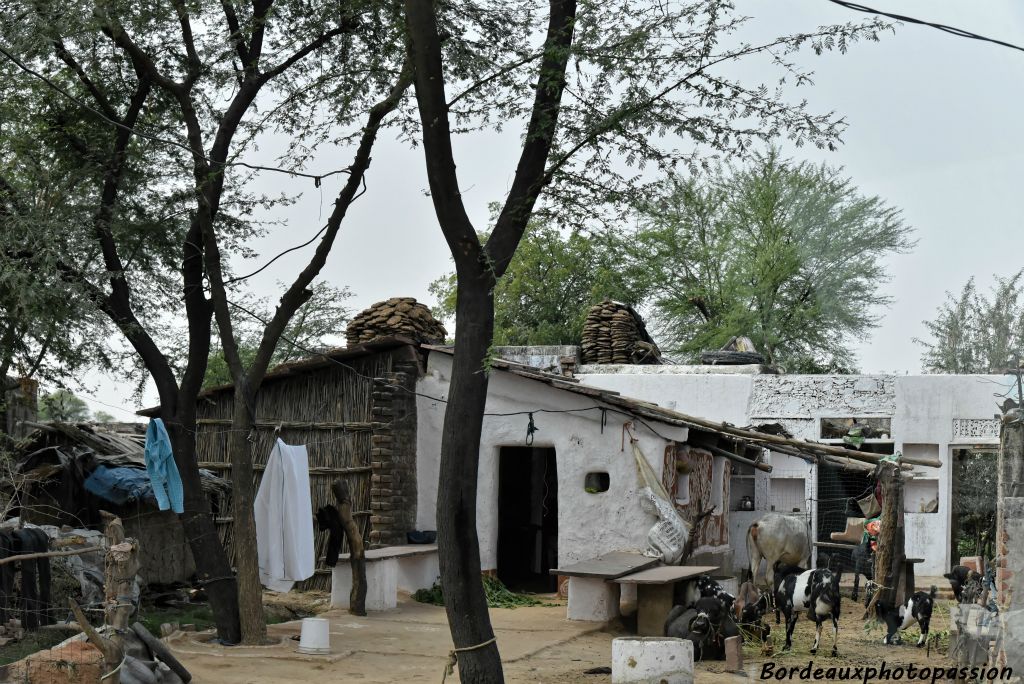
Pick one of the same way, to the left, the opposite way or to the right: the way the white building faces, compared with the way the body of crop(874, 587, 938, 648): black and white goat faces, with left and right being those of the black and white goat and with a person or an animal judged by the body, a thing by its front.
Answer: to the left

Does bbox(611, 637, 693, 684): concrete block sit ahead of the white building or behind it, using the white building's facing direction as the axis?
ahead

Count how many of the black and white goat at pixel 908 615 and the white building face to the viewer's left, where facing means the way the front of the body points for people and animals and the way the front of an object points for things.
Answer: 1

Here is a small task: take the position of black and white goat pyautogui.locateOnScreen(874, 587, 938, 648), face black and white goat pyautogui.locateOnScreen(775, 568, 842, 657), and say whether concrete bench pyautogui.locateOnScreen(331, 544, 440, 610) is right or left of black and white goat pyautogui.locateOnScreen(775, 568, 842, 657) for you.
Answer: right

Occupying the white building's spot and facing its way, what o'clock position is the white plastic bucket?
The white plastic bucket is roughly at 1 o'clock from the white building.

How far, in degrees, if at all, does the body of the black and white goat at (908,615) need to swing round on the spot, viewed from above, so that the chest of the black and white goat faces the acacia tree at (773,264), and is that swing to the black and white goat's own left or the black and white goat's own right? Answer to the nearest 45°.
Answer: approximately 90° to the black and white goat's own right

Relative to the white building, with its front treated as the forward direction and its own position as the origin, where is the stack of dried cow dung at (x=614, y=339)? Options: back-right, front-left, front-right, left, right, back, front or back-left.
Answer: back-right

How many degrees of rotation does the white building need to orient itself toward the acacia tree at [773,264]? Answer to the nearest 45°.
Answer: approximately 180°

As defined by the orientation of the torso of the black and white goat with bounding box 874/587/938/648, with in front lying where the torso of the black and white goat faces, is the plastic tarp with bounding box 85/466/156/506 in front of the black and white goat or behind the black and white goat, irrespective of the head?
in front

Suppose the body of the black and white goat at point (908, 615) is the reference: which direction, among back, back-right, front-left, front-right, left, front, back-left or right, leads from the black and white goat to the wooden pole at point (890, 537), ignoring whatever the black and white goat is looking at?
right

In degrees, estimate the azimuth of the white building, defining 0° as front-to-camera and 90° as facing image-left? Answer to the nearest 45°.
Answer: approximately 0°

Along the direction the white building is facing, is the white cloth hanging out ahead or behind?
ahead

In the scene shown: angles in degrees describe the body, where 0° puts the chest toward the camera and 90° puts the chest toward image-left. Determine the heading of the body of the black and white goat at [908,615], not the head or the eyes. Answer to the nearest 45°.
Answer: approximately 90°
